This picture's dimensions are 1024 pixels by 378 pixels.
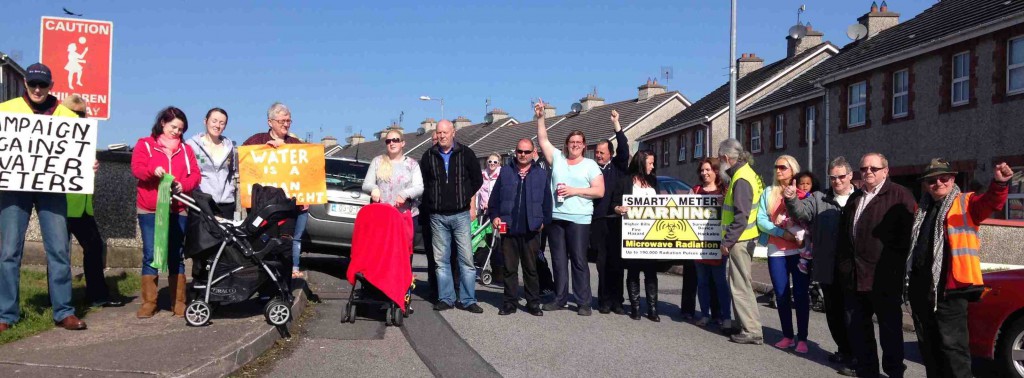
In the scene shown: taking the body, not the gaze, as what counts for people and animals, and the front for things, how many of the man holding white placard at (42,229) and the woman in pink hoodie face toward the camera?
2

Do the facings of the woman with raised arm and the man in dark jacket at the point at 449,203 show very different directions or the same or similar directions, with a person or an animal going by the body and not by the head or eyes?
same or similar directions

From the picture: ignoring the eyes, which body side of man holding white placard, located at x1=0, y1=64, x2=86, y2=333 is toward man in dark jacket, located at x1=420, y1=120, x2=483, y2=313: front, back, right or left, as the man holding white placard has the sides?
left

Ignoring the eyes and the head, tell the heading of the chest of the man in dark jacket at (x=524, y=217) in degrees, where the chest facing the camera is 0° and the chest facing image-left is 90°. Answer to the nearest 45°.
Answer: approximately 0°

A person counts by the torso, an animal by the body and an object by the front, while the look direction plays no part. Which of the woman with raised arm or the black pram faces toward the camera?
the woman with raised arm

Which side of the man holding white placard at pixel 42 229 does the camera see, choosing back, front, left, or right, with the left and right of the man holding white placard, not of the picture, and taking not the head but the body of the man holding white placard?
front

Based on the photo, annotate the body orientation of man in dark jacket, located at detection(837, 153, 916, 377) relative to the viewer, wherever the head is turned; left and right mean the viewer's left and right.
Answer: facing the viewer and to the left of the viewer

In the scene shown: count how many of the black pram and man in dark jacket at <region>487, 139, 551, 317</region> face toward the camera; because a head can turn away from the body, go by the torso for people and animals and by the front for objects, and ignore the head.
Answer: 1

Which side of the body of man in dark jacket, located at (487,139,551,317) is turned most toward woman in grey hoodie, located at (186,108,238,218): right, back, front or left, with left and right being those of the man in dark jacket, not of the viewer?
right

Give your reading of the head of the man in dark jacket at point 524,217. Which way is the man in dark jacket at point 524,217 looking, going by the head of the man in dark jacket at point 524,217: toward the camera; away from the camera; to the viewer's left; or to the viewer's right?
toward the camera

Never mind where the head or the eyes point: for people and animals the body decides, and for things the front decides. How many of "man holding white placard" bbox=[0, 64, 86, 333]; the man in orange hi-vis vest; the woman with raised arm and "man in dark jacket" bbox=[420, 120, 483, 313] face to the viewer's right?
0

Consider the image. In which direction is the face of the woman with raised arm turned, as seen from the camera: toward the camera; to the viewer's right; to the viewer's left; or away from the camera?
toward the camera

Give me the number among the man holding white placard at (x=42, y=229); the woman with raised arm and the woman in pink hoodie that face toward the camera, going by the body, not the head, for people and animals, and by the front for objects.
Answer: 3

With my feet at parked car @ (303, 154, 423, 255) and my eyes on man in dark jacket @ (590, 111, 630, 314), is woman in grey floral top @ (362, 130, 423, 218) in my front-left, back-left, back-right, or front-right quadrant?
front-right

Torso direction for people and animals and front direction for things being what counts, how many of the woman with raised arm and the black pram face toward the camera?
1
